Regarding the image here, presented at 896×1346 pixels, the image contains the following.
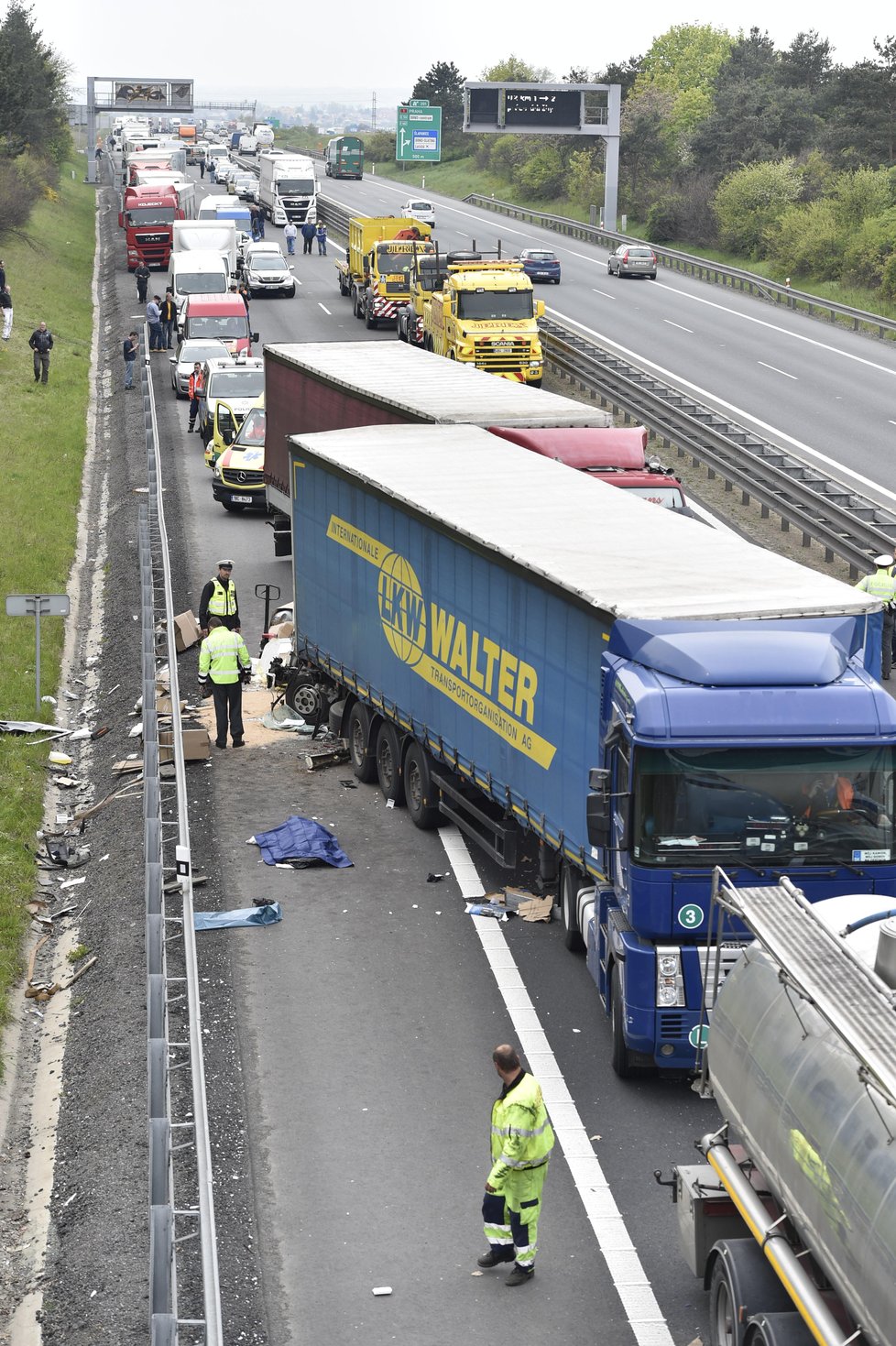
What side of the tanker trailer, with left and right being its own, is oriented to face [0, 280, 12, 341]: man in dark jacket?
back

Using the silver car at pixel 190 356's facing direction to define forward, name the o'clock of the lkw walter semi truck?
The lkw walter semi truck is roughly at 12 o'clock from the silver car.

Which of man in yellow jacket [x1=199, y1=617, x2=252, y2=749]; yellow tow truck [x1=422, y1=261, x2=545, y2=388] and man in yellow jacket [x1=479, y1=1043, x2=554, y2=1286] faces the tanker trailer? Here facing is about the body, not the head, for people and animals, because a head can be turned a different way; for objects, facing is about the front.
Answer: the yellow tow truck

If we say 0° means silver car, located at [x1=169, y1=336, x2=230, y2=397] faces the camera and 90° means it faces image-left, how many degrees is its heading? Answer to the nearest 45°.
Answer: approximately 0°

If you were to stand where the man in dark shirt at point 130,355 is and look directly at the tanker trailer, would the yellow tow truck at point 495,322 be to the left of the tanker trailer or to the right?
left

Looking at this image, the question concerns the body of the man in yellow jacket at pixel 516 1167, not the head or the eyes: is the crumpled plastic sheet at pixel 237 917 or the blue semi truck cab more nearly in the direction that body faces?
the crumpled plastic sheet

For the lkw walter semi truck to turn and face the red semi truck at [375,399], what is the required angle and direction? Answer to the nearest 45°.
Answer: approximately 135° to its left

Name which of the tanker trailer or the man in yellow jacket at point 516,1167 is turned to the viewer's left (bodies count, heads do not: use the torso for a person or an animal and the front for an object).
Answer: the man in yellow jacket

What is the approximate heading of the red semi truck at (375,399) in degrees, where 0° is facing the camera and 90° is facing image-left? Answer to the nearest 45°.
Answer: approximately 315°

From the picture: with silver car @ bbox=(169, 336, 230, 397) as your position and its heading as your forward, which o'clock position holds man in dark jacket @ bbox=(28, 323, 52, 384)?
The man in dark jacket is roughly at 2 o'clock from the silver car.
